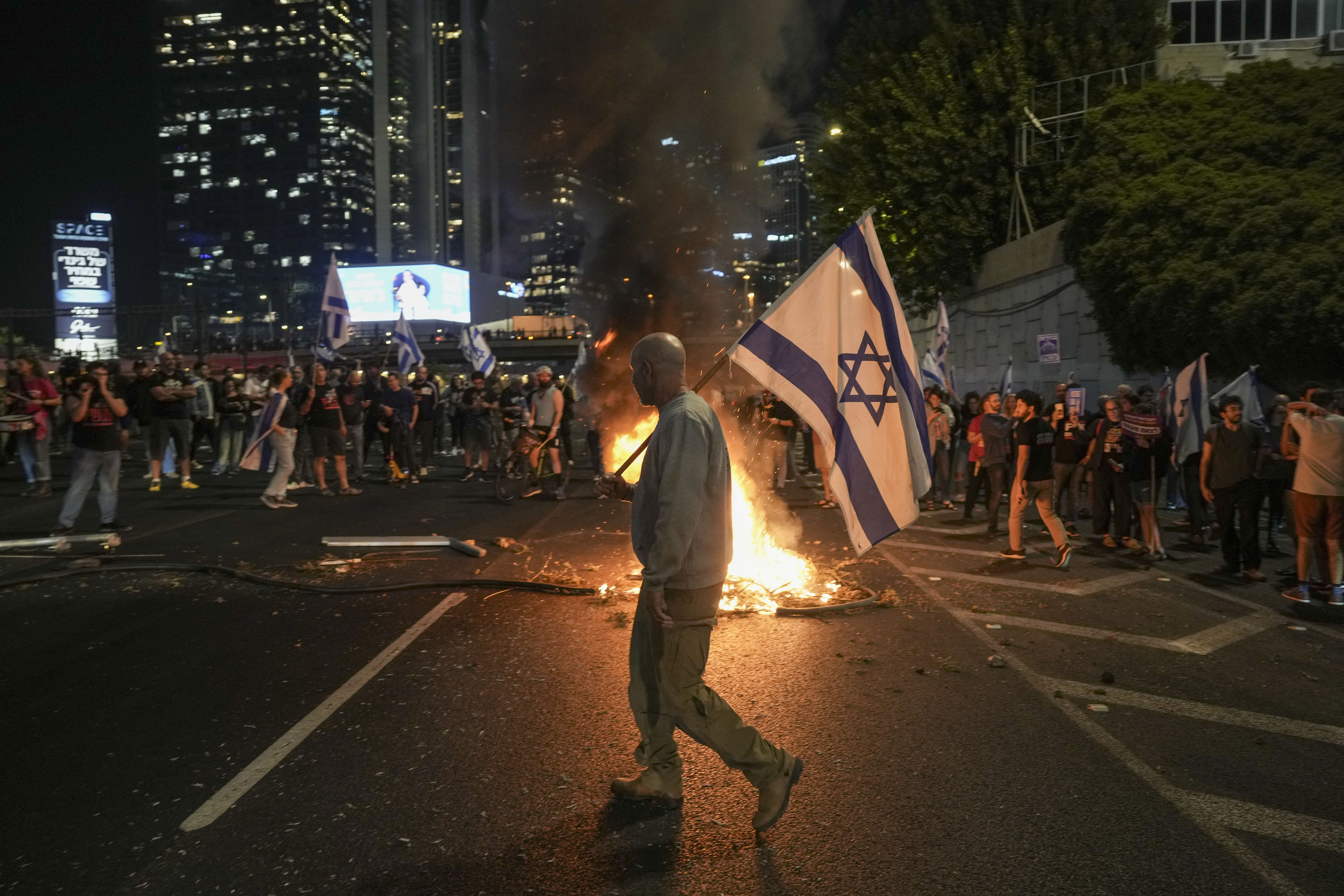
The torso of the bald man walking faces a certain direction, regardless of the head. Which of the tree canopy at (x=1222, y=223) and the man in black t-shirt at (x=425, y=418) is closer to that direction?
the man in black t-shirt

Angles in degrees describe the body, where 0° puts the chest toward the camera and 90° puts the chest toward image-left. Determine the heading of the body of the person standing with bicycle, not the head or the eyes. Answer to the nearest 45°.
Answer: approximately 45°

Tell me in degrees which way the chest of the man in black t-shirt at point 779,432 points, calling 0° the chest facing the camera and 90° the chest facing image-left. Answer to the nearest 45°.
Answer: approximately 45°

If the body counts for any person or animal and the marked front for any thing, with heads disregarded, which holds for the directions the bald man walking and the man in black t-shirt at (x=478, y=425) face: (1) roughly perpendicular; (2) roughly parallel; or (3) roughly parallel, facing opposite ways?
roughly perpendicular

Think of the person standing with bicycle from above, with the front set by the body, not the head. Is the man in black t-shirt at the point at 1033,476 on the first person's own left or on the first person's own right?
on the first person's own left

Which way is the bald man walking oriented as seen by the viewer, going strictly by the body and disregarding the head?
to the viewer's left

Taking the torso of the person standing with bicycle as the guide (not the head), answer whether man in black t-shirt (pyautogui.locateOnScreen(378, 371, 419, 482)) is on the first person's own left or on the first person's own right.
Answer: on the first person's own right

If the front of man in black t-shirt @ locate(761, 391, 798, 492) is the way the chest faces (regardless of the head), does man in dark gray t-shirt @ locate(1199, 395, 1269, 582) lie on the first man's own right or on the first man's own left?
on the first man's own left

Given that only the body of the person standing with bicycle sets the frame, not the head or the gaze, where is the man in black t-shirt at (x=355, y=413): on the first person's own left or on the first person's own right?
on the first person's own right
